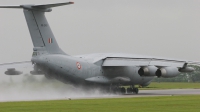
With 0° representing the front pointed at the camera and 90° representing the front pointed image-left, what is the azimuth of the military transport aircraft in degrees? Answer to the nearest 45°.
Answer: approximately 225°
